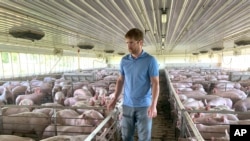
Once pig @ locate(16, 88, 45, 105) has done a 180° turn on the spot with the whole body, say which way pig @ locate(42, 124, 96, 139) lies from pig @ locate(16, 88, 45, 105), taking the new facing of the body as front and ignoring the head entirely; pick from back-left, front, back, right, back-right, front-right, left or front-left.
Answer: left

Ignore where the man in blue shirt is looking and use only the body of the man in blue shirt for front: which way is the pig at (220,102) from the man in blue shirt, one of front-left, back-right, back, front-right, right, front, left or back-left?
back

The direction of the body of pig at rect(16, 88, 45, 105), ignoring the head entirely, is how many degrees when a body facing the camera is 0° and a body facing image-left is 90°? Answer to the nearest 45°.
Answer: approximately 270°

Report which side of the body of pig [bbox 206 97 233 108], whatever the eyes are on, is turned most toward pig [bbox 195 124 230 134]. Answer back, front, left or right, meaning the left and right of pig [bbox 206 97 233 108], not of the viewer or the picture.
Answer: left

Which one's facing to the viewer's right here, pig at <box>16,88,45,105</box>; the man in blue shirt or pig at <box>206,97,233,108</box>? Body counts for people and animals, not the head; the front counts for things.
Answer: pig at <box>16,88,45,105</box>

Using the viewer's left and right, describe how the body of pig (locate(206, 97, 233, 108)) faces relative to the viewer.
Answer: facing to the left of the viewer

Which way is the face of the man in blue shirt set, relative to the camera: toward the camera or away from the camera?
toward the camera

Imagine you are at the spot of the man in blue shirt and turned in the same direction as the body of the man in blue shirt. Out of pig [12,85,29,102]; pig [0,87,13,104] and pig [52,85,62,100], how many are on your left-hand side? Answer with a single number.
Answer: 0

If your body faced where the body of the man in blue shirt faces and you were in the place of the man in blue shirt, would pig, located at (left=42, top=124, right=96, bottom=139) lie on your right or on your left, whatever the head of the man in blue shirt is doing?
on your right

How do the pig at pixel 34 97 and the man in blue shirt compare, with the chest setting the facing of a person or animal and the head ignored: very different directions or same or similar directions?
very different directions

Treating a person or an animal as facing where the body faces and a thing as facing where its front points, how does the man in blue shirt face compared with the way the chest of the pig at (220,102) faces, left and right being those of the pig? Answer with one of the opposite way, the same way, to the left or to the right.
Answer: to the left
